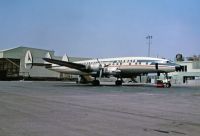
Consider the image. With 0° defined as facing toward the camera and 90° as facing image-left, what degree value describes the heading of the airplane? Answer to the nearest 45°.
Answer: approximately 315°
